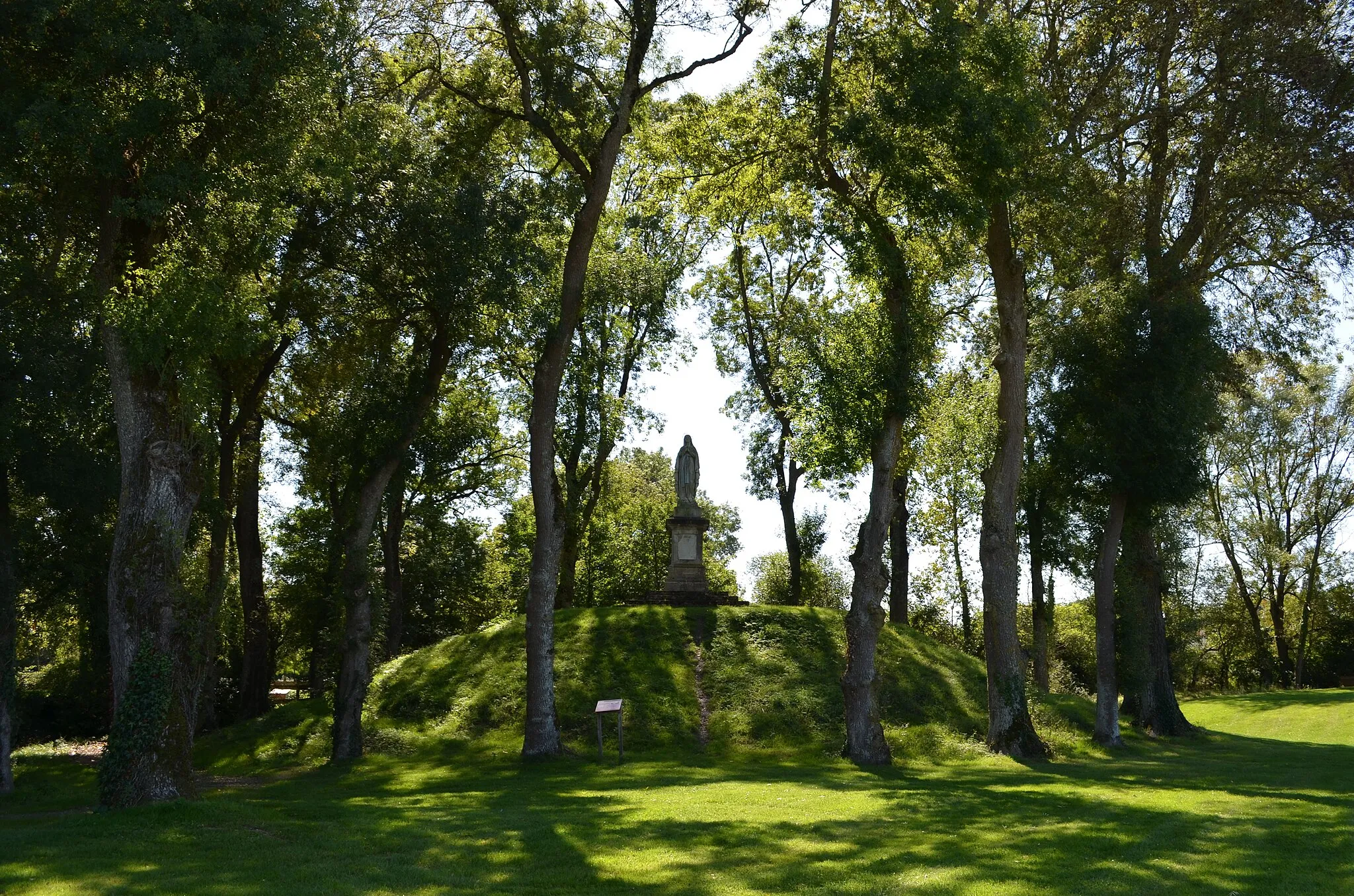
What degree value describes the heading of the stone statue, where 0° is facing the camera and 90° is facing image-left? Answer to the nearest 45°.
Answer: approximately 0°

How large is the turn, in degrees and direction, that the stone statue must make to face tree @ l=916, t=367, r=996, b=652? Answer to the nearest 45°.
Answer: approximately 90° to its left
